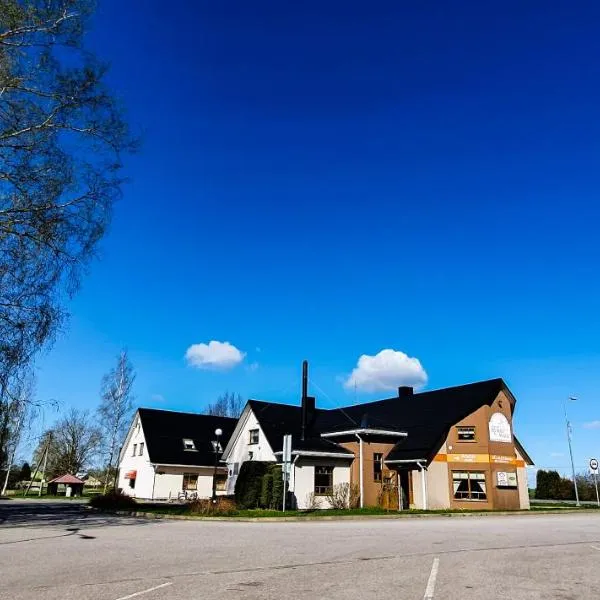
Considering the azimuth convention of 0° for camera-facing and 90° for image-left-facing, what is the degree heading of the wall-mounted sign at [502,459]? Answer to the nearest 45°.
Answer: approximately 315°

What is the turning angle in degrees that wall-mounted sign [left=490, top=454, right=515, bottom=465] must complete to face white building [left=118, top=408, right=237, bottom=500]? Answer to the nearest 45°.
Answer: approximately 135° to its right

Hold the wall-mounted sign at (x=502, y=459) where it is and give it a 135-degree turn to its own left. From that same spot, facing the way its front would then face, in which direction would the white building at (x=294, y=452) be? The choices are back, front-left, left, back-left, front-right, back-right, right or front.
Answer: left

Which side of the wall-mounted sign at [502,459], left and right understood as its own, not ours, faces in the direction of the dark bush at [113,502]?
right

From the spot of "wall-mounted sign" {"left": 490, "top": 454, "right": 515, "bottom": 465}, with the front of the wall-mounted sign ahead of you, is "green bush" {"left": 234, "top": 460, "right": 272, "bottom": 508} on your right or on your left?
on your right

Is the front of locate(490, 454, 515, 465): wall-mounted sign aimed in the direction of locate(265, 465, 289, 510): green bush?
no

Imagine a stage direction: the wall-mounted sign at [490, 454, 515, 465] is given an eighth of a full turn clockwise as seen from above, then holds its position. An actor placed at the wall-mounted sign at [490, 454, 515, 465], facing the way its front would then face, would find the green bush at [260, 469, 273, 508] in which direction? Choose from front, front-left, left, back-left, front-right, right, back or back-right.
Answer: front-right
